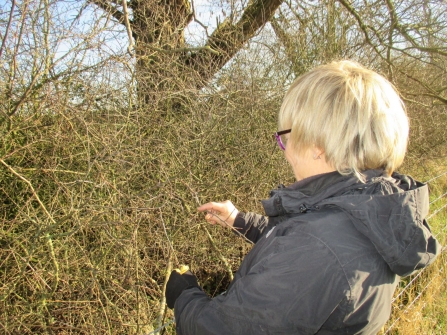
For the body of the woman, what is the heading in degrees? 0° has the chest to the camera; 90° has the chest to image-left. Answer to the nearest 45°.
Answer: approximately 135°

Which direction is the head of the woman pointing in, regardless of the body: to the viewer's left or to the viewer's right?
to the viewer's left

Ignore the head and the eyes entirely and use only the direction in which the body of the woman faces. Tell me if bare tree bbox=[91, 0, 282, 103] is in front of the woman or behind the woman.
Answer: in front
